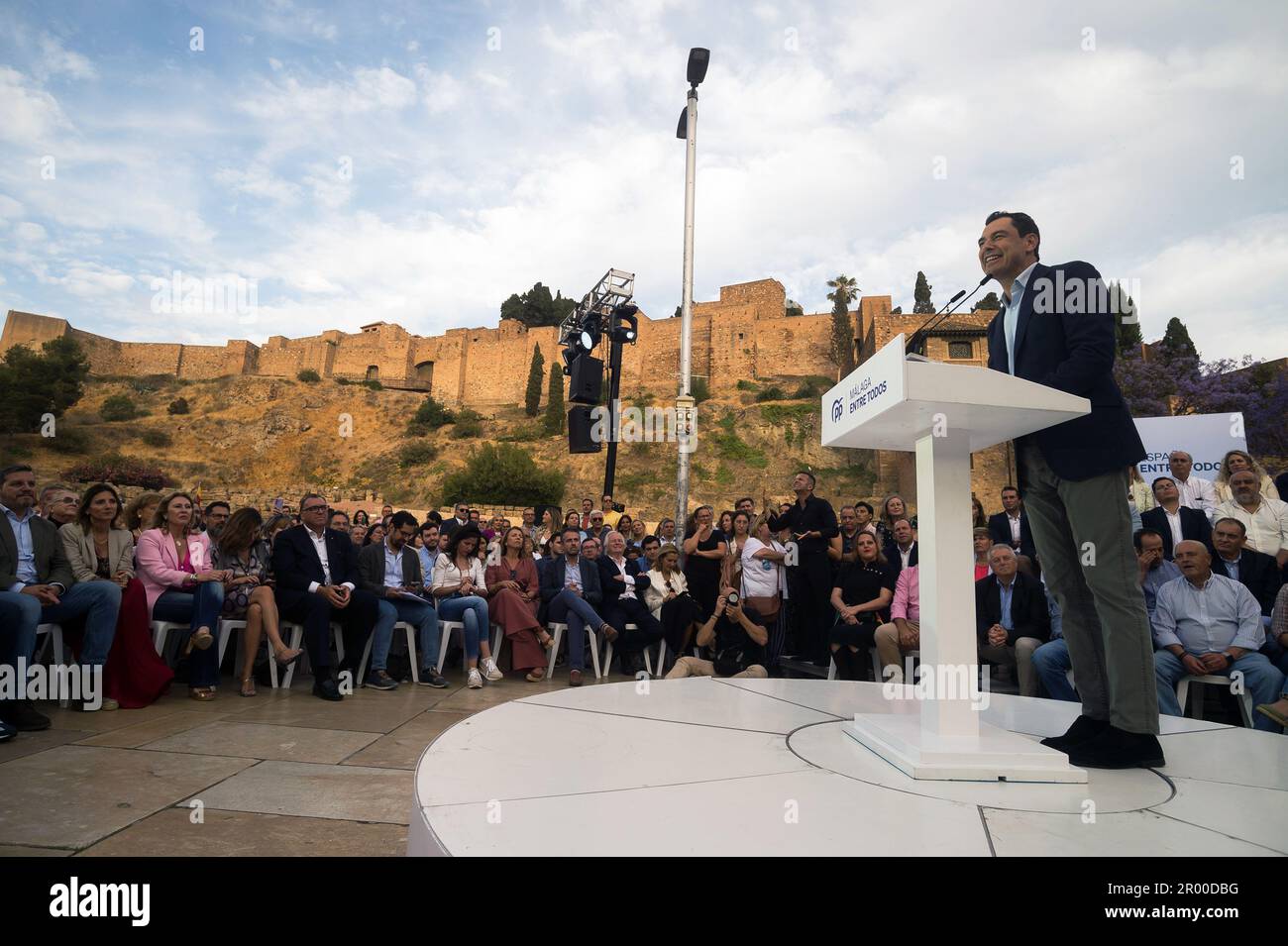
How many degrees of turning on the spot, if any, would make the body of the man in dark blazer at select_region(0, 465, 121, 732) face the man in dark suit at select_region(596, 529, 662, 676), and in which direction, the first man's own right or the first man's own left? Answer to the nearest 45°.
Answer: approximately 45° to the first man's own left

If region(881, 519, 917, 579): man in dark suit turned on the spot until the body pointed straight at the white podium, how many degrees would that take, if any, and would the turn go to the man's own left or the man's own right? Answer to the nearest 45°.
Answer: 0° — they already face it

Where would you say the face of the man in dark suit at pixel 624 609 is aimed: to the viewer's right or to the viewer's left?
to the viewer's right

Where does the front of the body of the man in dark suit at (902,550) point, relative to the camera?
toward the camera

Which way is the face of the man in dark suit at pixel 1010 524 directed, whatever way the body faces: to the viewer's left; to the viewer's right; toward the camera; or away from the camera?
toward the camera

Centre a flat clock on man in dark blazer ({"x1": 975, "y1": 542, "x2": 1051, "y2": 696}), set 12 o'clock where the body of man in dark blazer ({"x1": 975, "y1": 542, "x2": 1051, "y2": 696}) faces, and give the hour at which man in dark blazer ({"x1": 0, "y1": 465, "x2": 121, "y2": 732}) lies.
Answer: man in dark blazer ({"x1": 0, "y1": 465, "x2": 121, "y2": 732}) is roughly at 2 o'clock from man in dark blazer ({"x1": 975, "y1": 542, "x2": 1051, "y2": 696}).

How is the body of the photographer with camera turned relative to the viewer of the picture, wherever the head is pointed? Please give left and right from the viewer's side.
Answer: facing the viewer

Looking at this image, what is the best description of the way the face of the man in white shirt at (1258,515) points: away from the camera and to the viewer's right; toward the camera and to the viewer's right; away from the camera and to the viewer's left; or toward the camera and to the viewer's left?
toward the camera and to the viewer's left
